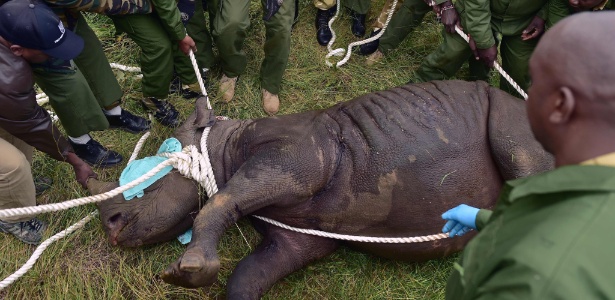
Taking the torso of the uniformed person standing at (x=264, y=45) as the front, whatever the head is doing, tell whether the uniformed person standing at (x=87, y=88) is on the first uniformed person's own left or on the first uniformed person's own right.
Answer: on the first uniformed person's own right

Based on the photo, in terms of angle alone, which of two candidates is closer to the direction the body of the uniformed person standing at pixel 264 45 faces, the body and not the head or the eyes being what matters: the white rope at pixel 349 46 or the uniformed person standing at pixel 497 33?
the uniformed person standing

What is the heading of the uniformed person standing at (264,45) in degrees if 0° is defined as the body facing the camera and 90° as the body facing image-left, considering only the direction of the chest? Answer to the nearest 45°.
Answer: approximately 0°

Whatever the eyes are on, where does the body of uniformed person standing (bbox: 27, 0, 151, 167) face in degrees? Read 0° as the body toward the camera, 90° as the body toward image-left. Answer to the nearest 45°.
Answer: approximately 315°

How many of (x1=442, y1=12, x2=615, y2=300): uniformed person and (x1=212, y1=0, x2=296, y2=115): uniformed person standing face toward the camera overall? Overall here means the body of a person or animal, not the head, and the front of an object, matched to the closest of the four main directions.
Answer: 1

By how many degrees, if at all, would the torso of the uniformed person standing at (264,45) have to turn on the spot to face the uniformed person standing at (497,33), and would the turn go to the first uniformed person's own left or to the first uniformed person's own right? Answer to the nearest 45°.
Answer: approximately 90° to the first uniformed person's own left

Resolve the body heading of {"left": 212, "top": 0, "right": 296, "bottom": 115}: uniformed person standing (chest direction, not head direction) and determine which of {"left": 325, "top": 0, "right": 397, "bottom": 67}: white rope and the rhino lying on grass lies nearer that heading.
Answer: the rhino lying on grass

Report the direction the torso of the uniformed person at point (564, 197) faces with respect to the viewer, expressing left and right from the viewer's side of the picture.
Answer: facing away from the viewer and to the left of the viewer

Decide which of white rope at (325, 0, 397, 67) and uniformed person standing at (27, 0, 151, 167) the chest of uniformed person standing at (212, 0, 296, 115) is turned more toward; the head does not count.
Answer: the uniformed person standing

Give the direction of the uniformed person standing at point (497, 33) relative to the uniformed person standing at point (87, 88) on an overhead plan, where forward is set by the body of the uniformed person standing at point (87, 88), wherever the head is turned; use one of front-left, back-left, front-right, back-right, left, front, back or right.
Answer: front-left

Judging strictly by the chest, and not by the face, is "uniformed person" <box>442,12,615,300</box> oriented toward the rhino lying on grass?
yes

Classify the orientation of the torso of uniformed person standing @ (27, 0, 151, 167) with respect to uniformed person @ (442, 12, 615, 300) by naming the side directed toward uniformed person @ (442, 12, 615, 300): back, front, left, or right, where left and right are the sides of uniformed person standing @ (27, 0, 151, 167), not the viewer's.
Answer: front

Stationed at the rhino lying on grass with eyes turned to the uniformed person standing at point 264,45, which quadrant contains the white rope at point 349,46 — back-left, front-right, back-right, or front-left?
front-right

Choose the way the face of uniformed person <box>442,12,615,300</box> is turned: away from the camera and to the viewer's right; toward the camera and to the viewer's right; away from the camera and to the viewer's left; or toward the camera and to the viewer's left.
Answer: away from the camera and to the viewer's left

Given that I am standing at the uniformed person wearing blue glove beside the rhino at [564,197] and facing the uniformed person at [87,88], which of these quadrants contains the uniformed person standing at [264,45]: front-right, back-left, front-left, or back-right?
front-right

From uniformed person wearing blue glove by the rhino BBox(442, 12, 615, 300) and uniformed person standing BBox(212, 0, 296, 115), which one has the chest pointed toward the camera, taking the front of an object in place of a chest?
uniformed person standing BBox(212, 0, 296, 115)
